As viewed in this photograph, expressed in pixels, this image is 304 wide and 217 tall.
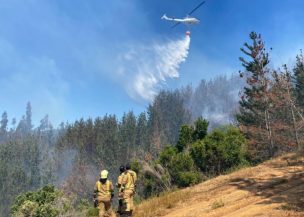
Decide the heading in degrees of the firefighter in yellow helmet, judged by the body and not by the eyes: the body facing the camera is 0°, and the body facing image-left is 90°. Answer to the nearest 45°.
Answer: approximately 180°

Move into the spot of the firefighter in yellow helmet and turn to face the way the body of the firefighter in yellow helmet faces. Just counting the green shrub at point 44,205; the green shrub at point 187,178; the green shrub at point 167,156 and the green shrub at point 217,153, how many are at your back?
0

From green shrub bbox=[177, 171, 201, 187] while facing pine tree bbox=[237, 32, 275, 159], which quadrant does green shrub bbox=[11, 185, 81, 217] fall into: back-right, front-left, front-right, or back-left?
back-left

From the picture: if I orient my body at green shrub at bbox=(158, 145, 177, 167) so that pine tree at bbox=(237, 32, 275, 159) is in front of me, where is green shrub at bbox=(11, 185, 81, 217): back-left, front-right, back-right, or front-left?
back-right

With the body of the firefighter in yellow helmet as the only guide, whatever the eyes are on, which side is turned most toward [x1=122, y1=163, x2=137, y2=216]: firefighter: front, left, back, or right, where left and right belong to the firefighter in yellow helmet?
right

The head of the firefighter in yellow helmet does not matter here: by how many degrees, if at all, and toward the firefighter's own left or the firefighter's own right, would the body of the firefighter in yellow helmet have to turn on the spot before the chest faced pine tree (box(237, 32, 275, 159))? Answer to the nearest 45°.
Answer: approximately 45° to the firefighter's own right

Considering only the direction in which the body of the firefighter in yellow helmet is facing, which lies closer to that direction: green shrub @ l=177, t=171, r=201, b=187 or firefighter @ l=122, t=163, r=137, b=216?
the green shrub

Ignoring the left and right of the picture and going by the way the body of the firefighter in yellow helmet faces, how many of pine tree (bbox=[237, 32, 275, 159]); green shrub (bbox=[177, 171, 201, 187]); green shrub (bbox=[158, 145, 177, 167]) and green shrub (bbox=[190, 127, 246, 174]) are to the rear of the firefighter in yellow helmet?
0

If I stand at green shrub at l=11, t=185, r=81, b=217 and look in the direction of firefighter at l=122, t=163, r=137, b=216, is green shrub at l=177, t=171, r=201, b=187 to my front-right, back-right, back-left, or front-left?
front-left
